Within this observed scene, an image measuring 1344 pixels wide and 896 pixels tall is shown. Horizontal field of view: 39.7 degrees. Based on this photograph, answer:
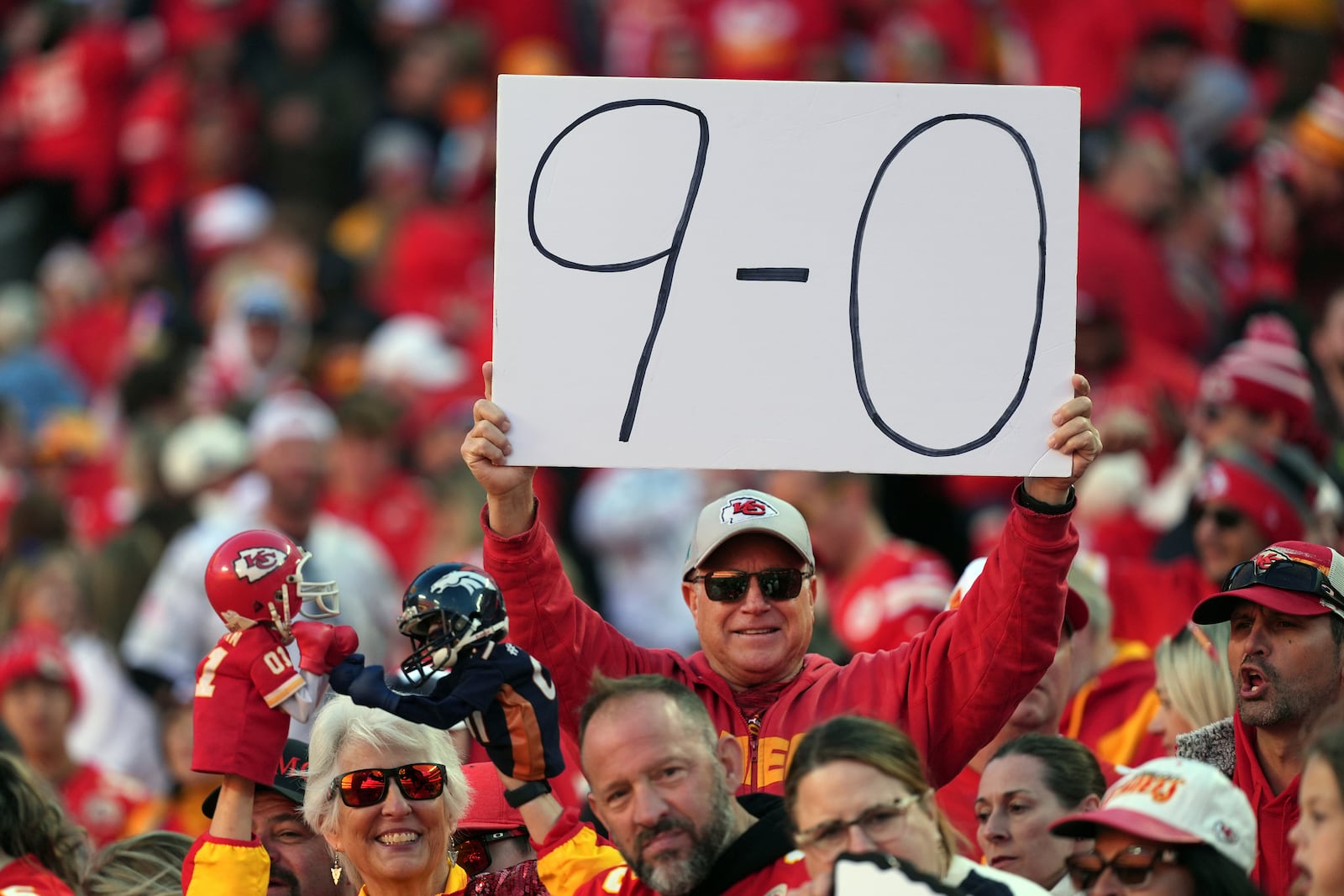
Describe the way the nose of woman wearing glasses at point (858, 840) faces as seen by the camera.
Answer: facing the viewer and to the left of the viewer

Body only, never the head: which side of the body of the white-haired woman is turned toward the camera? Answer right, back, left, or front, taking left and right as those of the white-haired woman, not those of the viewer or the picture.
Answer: front

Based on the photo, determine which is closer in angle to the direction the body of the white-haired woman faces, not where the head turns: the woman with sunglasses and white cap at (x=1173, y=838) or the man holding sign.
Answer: the woman with sunglasses and white cap

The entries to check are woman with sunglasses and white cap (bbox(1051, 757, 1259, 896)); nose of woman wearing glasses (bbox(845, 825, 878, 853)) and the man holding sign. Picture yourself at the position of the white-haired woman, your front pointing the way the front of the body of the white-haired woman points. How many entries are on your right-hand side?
0

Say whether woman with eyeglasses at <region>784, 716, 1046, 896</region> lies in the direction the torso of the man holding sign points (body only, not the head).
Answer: yes

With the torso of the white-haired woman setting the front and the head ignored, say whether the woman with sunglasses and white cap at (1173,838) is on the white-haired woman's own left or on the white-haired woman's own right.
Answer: on the white-haired woman's own left

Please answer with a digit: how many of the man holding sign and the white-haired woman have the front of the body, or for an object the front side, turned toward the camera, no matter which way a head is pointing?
2

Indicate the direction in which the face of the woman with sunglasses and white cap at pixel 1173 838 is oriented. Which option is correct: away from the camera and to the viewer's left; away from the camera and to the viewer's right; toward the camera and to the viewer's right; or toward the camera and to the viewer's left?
toward the camera and to the viewer's left

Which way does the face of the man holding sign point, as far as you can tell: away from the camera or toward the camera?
toward the camera

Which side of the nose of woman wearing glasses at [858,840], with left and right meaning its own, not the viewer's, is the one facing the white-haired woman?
right

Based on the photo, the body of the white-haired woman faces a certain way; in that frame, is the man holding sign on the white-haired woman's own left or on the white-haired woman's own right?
on the white-haired woman's own left

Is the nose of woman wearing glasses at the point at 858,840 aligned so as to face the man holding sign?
no

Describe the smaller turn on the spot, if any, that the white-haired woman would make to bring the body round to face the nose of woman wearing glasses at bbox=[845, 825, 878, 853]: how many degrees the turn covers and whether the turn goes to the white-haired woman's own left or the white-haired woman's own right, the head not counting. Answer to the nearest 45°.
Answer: approximately 45° to the white-haired woman's own left

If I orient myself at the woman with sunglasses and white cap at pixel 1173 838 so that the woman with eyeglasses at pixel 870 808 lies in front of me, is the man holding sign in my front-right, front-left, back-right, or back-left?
front-right
